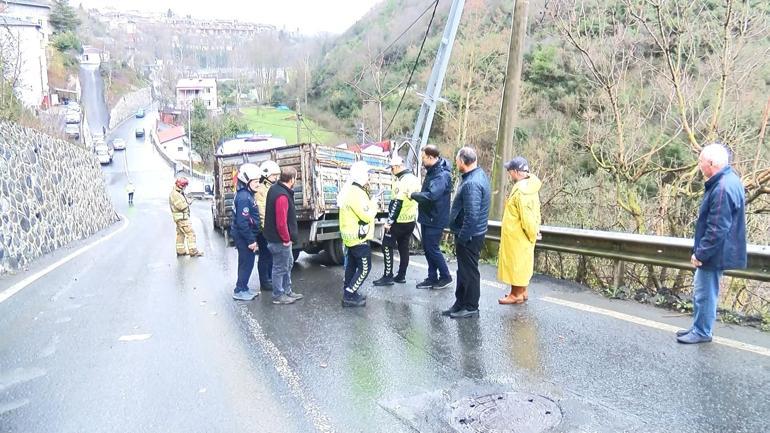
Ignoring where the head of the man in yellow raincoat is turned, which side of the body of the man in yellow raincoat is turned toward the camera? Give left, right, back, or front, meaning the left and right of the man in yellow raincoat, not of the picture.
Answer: left

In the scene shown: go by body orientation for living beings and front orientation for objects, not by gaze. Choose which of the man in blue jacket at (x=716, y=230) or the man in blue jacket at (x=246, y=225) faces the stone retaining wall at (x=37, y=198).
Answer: the man in blue jacket at (x=716, y=230)

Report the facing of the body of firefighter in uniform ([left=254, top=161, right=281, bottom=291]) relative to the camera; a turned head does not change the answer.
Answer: to the viewer's right

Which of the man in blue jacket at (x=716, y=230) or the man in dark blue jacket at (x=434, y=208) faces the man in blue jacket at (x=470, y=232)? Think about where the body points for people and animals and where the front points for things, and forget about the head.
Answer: the man in blue jacket at (x=716, y=230)

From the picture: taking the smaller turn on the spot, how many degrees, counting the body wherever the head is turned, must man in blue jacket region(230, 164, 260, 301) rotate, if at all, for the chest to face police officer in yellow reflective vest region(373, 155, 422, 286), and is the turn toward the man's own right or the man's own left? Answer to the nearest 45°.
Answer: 0° — they already face them

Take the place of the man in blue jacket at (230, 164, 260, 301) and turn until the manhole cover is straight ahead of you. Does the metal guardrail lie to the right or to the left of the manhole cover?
left

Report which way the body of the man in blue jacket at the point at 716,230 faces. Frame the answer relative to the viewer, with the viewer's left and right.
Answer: facing to the left of the viewer

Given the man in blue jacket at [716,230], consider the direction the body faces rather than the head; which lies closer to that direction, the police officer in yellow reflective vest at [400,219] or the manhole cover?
the police officer in yellow reflective vest

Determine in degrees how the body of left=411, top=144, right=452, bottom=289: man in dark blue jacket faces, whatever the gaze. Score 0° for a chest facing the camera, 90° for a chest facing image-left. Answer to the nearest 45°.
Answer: approximately 90°

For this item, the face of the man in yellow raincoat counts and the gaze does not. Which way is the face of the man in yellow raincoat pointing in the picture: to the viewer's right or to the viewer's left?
to the viewer's left

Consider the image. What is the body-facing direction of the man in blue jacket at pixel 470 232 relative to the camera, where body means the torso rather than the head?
to the viewer's left

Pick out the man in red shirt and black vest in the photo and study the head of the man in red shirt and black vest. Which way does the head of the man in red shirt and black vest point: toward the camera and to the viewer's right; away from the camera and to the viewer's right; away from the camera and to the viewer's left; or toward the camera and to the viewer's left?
away from the camera and to the viewer's right

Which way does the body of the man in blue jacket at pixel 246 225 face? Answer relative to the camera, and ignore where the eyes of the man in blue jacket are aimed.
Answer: to the viewer's right
